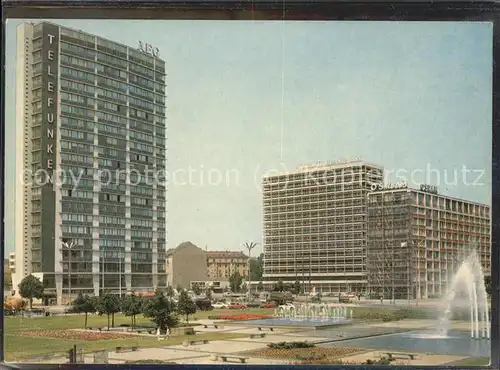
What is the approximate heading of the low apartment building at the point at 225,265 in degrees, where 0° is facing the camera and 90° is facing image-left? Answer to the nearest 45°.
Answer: approximately 0°

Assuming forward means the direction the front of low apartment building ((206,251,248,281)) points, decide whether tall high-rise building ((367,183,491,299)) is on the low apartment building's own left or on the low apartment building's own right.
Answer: on the low apartment building's own left
